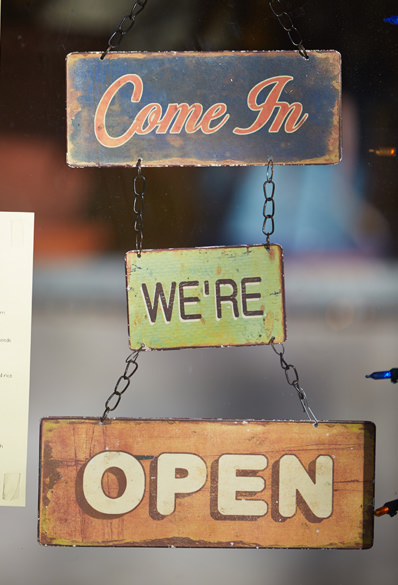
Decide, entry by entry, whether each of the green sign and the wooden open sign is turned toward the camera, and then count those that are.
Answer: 2

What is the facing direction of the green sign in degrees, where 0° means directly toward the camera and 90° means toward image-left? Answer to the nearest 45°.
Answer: approximately 0°

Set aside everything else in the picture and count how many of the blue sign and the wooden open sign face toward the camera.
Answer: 2

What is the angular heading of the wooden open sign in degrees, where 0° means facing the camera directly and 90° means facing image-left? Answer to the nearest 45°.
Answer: approximately 0°
